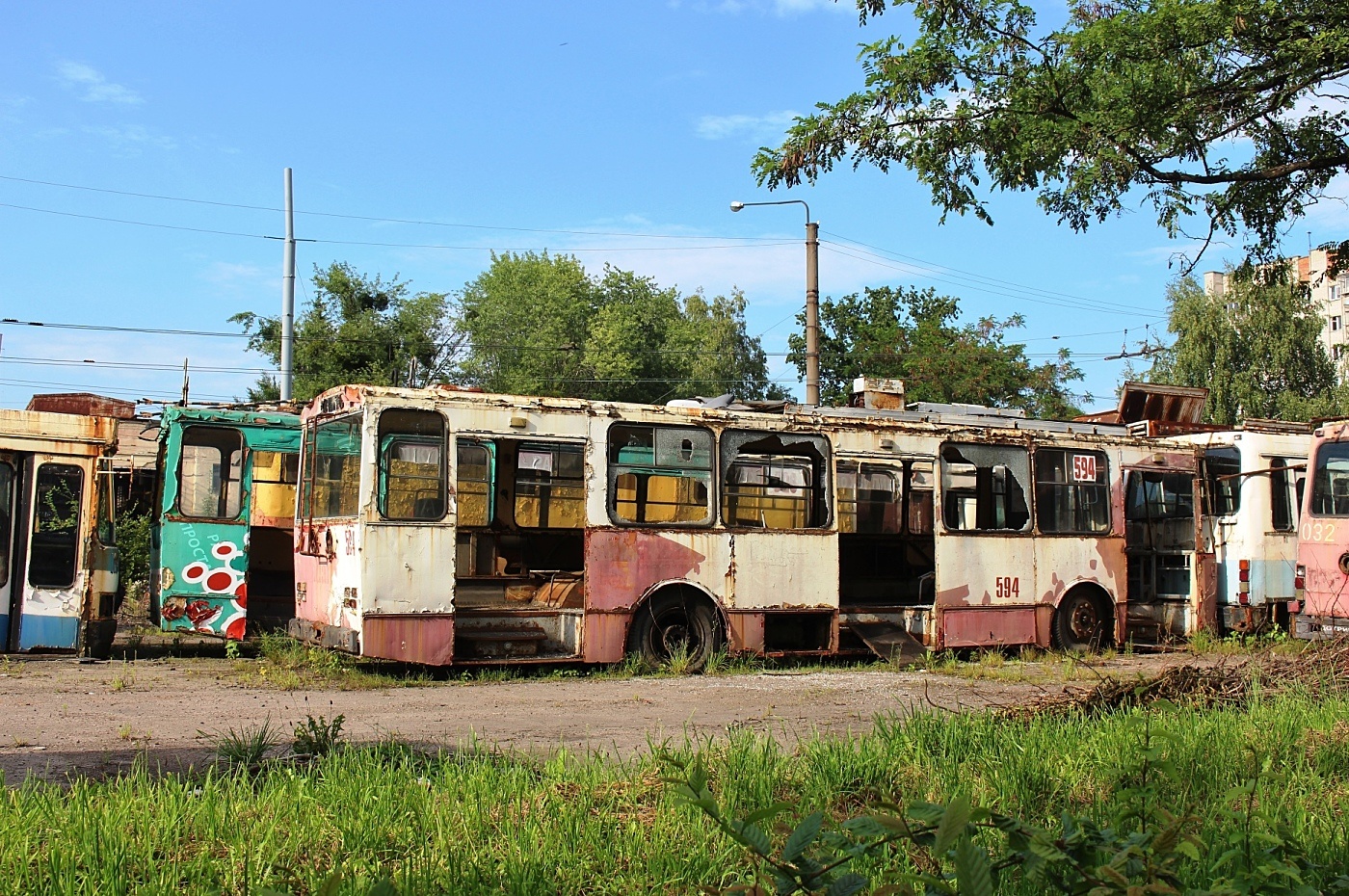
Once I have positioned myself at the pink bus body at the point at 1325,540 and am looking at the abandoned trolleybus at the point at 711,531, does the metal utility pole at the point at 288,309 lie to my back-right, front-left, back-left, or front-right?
front-right

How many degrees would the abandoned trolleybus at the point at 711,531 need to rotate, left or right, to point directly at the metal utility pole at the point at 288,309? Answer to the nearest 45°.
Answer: approximately 90° to its left

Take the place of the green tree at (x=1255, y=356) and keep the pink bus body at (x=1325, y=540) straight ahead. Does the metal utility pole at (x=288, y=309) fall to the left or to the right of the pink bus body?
right

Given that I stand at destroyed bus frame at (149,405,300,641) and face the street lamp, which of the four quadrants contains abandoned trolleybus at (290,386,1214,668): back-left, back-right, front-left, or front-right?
front-right

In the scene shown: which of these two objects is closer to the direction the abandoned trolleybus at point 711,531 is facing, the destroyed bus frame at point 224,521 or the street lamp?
the street lamp

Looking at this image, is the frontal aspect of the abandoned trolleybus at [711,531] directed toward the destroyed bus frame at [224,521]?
no

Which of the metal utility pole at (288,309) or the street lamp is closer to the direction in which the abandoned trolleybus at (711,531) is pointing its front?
the street lamp

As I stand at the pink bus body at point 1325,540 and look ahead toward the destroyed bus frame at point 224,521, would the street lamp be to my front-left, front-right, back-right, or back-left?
front-right

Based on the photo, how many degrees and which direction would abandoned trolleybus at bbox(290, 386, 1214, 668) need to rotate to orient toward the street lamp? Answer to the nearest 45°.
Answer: approximately 45° to its left

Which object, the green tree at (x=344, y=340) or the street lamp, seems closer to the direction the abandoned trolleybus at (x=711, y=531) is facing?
the street lamp

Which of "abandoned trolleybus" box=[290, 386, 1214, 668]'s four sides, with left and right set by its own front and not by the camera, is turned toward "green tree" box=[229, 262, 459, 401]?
left

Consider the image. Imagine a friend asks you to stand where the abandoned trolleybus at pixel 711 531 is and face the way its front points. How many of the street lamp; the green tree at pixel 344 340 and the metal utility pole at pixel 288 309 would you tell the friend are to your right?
0
